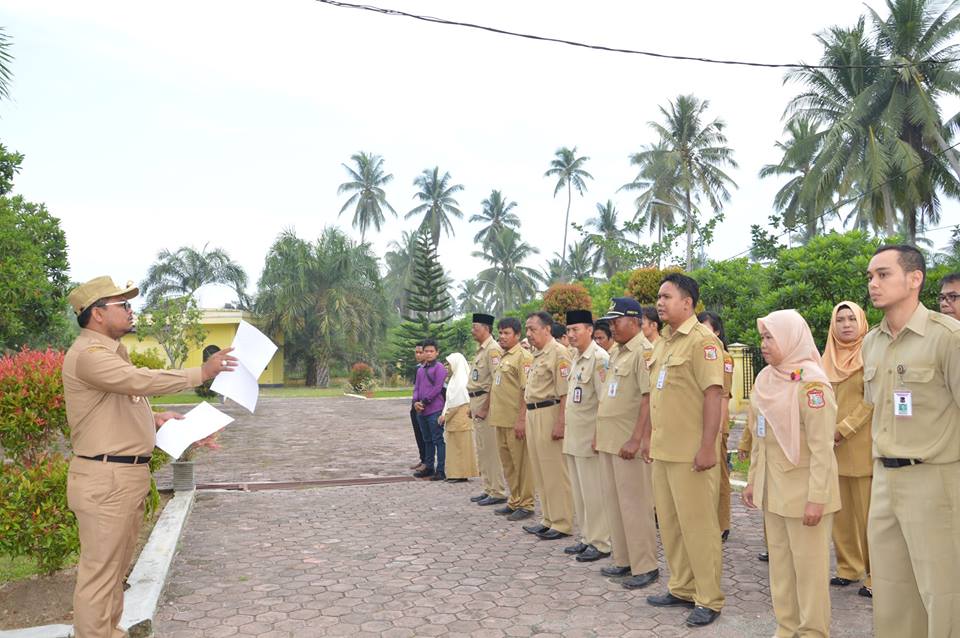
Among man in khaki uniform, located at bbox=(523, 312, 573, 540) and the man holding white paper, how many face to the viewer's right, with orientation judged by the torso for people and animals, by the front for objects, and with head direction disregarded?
1

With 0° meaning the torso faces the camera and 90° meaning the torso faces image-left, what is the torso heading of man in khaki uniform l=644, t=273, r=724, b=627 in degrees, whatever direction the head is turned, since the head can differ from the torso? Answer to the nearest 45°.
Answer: approximately 45°

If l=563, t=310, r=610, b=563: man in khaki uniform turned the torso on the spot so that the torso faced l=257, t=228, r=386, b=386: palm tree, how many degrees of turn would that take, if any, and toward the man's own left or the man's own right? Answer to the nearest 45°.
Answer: approximately 90° to the man's own right

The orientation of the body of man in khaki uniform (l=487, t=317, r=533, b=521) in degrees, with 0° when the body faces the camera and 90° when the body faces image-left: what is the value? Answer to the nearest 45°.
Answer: approximately 45°

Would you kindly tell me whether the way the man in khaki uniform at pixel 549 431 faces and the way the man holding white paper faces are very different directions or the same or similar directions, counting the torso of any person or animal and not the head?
very different directions

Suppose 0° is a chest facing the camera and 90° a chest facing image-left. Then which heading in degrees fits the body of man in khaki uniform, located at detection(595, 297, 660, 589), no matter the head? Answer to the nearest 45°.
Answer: approximately 45°

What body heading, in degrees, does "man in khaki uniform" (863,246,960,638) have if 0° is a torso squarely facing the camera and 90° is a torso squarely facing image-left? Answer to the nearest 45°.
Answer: approximately 45°

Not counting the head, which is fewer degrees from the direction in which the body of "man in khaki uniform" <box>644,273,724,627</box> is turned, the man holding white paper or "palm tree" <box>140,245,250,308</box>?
the man holding white paper

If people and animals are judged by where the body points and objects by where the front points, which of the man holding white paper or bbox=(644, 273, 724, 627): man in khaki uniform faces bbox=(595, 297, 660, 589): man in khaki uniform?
the man holding white paper

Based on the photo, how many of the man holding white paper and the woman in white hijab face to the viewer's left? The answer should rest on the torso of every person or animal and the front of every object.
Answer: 1

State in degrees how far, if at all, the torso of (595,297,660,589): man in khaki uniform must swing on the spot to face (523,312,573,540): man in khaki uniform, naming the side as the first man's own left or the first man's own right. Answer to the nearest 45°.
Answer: approximately 90° to the first man's own right

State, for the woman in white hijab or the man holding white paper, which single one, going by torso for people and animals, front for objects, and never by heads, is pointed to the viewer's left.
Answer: the woman in white hijab

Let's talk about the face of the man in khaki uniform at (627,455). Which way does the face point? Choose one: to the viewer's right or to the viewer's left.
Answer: to the viewer's left
